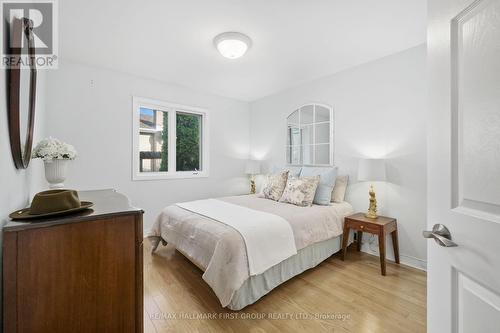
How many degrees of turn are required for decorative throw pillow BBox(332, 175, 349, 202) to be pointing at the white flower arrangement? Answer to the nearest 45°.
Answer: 0° — it already faces it

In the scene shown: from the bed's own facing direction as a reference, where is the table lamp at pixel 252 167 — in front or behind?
behind

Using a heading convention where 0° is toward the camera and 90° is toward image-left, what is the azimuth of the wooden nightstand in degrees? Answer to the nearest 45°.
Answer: approximately 45°

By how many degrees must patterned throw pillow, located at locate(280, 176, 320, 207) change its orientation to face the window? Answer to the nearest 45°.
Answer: approximately 45° to its right

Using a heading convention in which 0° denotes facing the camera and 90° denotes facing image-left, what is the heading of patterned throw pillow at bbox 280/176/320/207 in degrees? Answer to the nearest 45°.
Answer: approximately 45°

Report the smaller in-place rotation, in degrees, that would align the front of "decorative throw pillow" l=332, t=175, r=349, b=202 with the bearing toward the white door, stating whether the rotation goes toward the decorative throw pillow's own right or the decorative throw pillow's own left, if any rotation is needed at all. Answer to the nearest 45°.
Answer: approximately 45° to the decorative throw pillow's own left

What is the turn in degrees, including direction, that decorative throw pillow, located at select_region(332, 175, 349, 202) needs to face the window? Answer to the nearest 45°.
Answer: approximately 45° to its right
